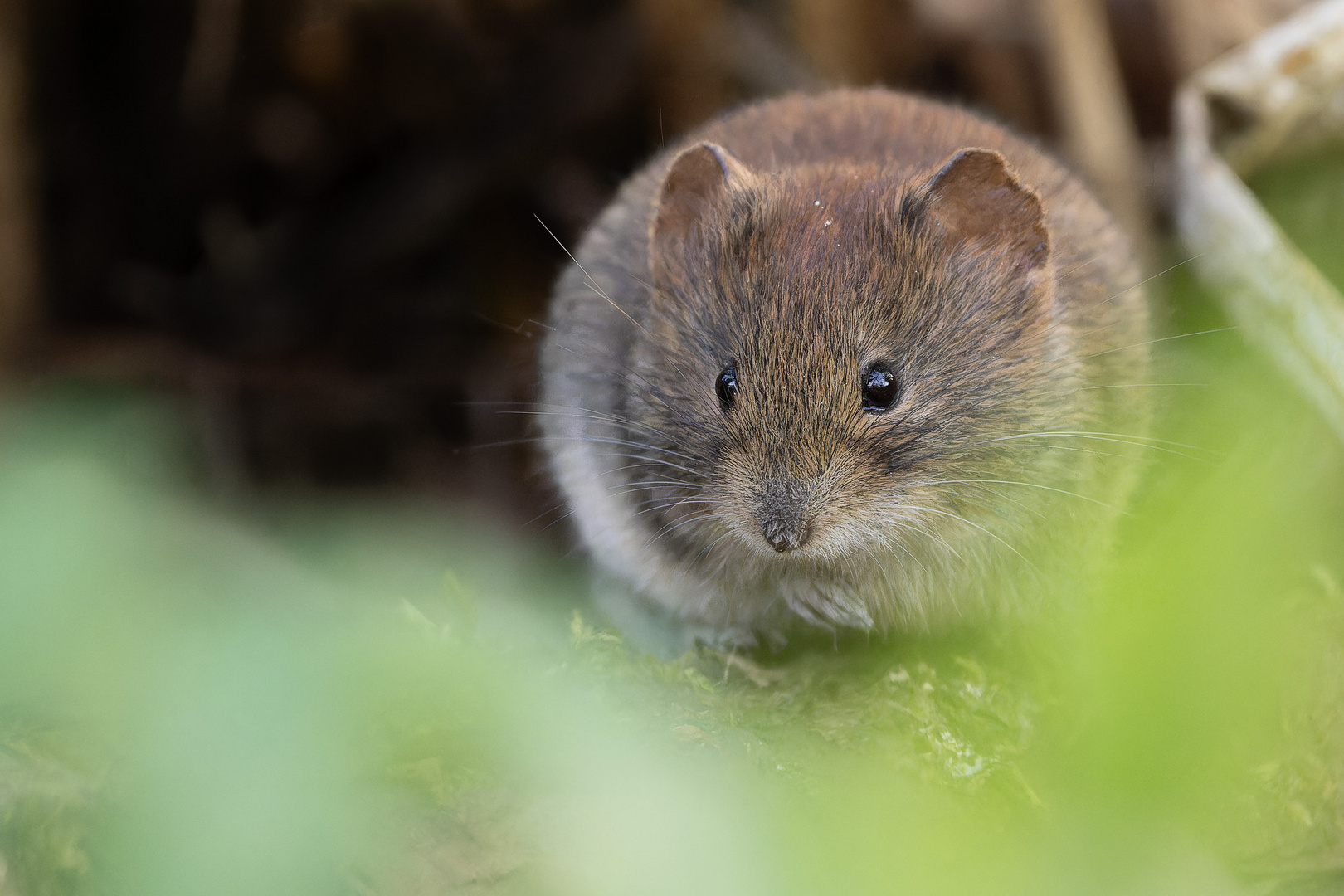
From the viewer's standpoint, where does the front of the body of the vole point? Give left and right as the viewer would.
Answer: facing the viewer
